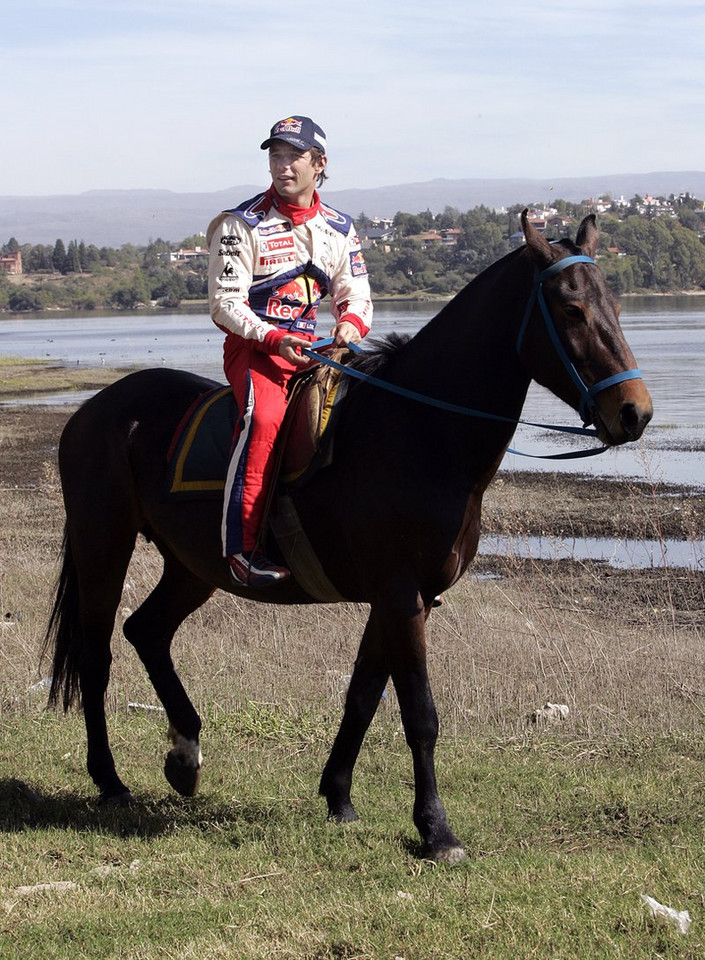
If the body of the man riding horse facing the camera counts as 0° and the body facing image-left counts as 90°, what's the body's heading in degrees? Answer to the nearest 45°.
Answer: approximately 315°

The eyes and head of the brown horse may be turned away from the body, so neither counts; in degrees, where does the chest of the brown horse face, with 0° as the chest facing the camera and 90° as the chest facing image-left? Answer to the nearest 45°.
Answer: approximately 315°
